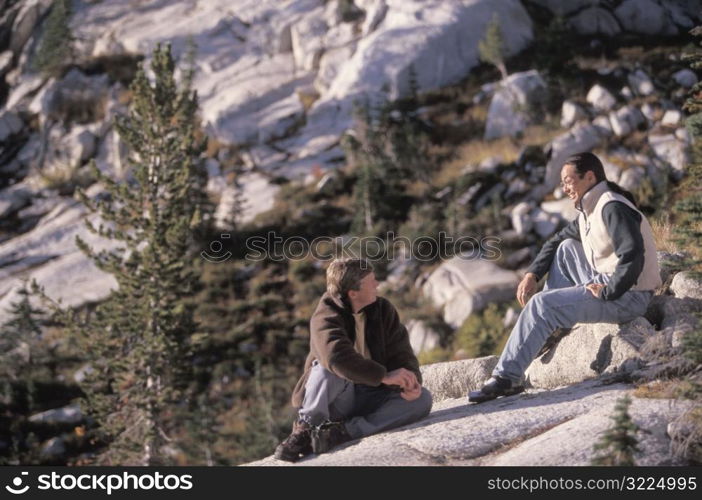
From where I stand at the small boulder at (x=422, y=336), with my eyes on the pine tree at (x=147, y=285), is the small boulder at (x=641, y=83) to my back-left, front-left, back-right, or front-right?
back-right

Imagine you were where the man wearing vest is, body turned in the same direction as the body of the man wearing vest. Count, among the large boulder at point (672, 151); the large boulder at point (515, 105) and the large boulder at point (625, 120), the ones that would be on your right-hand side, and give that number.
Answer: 3

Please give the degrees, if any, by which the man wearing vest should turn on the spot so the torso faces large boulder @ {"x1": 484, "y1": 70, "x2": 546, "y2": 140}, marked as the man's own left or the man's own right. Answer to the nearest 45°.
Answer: approximately 90° to the man's own right

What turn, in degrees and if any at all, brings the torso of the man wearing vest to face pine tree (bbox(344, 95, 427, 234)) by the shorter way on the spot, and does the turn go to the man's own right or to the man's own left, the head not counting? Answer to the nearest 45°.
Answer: approximately 90° to the man's own right

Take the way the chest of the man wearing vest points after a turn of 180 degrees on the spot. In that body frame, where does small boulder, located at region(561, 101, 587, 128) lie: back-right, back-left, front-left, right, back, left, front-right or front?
left

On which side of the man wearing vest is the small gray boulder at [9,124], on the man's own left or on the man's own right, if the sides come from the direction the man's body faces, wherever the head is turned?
on the man's own right

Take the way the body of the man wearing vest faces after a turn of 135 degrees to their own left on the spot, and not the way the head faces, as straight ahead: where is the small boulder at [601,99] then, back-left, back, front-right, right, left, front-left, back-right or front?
back-left

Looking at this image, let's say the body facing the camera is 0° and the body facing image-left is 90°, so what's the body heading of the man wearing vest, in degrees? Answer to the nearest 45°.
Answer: approximately 90°

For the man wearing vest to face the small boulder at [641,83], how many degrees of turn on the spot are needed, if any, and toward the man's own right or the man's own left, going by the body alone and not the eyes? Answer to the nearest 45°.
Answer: approximately 90° to the man's own right

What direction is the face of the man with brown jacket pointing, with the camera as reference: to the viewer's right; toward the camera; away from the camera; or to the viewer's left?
to the viewer's right

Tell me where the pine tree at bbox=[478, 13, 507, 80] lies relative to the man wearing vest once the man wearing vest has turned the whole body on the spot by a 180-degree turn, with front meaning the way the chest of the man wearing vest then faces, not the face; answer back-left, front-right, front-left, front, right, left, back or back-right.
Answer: left

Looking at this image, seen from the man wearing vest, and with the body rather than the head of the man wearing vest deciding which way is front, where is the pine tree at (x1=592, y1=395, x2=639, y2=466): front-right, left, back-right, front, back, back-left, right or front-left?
left

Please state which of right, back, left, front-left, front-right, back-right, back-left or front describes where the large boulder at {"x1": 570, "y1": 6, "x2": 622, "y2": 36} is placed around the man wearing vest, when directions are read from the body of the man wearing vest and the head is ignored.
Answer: right

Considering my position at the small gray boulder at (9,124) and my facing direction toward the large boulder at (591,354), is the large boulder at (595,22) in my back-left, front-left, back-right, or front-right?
front-left

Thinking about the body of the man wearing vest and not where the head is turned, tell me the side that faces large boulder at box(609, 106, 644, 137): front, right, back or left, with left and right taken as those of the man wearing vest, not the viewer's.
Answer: right

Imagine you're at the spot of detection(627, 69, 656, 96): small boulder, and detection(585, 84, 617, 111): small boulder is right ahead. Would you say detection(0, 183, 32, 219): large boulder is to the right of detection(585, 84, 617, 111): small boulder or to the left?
right
